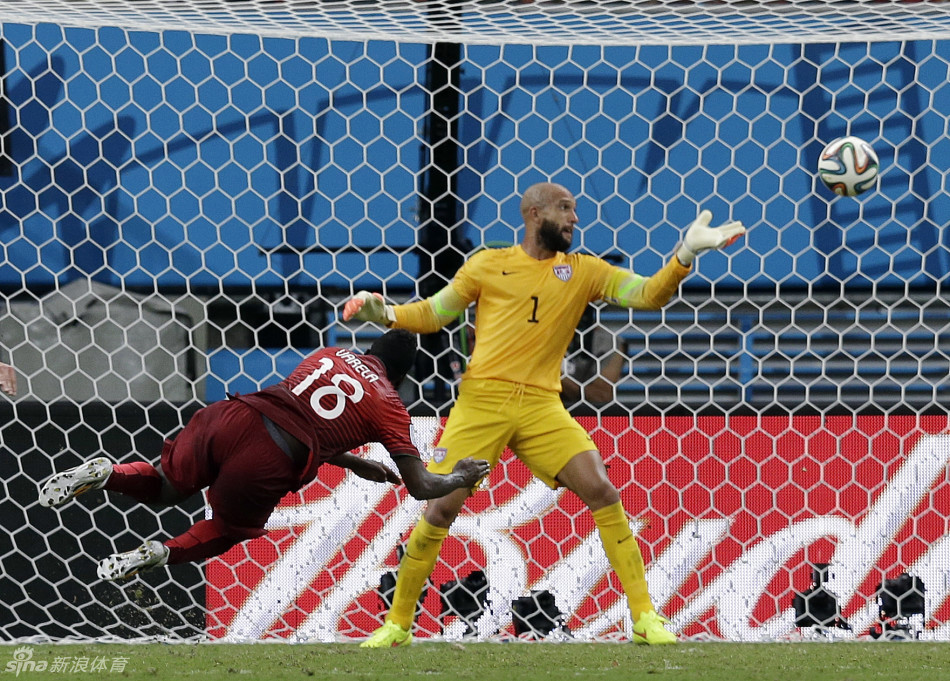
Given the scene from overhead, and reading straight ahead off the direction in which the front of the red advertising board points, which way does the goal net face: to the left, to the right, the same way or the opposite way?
the same way

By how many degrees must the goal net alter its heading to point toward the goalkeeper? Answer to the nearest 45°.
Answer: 0° — it already faces them

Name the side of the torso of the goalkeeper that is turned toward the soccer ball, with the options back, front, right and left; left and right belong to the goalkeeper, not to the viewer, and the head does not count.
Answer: left

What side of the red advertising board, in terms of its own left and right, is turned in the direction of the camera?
front

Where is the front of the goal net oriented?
toward the camera

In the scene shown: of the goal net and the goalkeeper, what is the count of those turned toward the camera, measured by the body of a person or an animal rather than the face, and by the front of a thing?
2

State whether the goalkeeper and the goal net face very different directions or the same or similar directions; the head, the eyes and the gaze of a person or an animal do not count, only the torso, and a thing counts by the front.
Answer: same or similar directions

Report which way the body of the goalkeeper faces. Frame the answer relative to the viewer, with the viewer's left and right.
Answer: facing the viewer

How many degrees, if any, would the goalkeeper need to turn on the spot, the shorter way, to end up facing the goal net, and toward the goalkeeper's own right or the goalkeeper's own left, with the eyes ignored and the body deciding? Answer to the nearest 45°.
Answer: approximately 180°

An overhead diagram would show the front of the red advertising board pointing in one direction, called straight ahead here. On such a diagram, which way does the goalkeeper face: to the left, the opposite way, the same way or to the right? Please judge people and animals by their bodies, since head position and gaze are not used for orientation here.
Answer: the same way

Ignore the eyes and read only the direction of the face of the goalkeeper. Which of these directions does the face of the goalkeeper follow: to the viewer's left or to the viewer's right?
to the viewer's right

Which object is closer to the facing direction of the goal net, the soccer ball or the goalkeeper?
the goalkeeper
